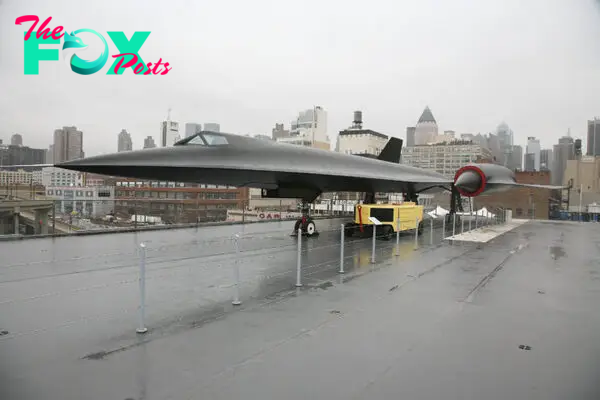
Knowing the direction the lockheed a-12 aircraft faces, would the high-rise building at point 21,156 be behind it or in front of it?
in front
